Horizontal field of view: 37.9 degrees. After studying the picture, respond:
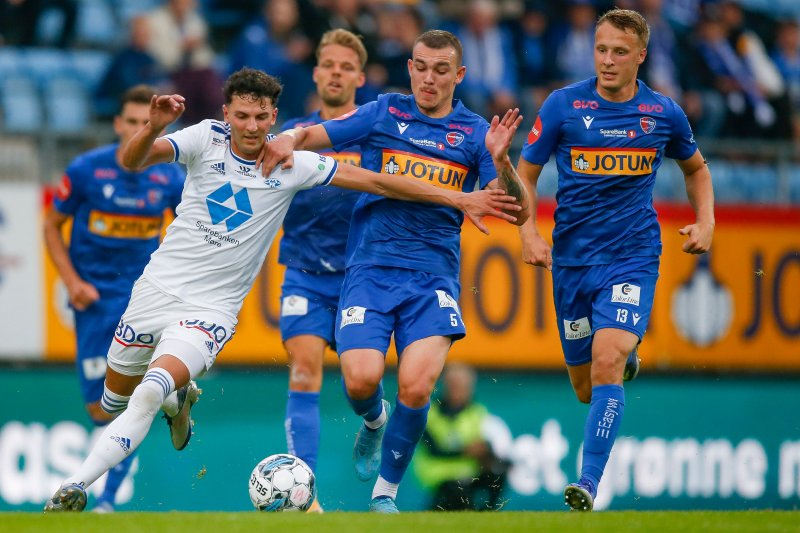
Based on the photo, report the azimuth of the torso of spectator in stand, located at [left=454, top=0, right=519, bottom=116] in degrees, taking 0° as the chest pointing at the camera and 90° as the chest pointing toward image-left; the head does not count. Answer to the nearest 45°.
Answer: approximately 0°

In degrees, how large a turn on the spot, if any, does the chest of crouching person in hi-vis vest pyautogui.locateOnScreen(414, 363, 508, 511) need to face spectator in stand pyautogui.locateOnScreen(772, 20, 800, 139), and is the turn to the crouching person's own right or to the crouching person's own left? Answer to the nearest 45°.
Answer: approximately 135° to the crouching person's own left

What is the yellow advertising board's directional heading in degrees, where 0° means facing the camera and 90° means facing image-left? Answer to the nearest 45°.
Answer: approximately 0°

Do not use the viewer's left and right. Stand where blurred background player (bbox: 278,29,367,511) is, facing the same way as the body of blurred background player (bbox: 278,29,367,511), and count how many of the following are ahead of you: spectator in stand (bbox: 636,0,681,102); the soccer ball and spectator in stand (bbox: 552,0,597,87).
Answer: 1

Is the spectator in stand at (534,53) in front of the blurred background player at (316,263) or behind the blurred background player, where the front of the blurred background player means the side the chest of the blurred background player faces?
behind

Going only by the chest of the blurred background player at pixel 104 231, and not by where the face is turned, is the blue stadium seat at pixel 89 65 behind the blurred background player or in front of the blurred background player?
behind

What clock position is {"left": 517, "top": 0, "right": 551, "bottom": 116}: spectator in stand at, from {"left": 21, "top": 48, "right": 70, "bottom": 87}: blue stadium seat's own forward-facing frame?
The spectator in stand is roughly at 9 o'clock from the blue stadium seat.
